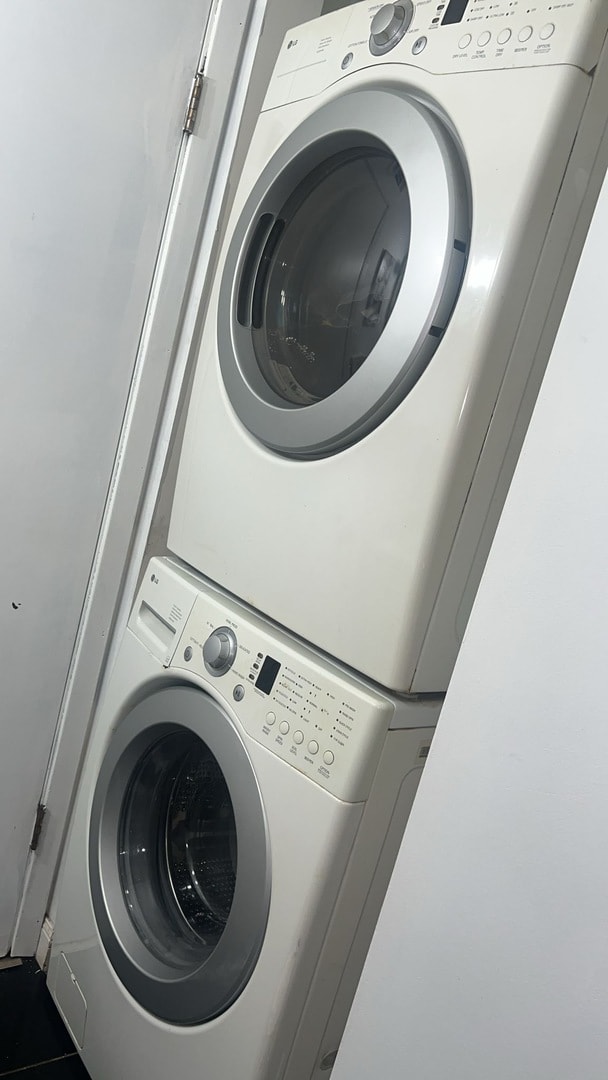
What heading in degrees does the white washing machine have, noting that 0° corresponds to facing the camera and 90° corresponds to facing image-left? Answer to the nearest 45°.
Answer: approximately 45°

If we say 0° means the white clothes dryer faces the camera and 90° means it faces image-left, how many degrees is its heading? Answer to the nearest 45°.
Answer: approximately 45°

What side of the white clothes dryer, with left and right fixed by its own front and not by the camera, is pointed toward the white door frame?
right
